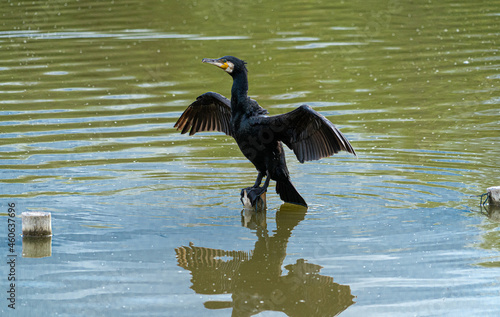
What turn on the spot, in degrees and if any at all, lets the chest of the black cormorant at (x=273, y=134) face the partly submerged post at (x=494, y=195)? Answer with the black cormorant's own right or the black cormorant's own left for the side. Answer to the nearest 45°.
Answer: approximately 135° to the black cormorant's own left

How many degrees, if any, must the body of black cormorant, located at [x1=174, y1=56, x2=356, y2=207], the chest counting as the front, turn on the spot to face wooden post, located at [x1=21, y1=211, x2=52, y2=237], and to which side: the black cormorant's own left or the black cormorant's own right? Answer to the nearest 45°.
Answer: approximately 45° to the black cormorant's own right

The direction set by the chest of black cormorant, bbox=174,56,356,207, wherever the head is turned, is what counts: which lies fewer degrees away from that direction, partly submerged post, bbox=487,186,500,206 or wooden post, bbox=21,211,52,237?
the wooden post

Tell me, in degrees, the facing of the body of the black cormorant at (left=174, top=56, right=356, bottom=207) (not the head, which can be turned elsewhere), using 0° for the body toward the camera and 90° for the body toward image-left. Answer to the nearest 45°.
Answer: approximately 45°
